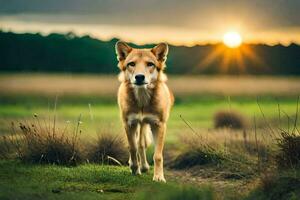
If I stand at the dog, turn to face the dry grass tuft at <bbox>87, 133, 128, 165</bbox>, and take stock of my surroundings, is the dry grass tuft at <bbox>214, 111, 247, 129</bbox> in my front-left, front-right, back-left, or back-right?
front-right

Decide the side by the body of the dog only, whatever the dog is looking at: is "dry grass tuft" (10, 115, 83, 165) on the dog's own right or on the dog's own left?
on the dog's own right

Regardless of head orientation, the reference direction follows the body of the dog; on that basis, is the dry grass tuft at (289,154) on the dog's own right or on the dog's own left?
on the dog's own left

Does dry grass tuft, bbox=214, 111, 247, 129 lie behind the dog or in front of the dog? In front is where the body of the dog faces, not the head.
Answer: behind

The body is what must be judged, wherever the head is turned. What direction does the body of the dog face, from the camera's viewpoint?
toward the camera
